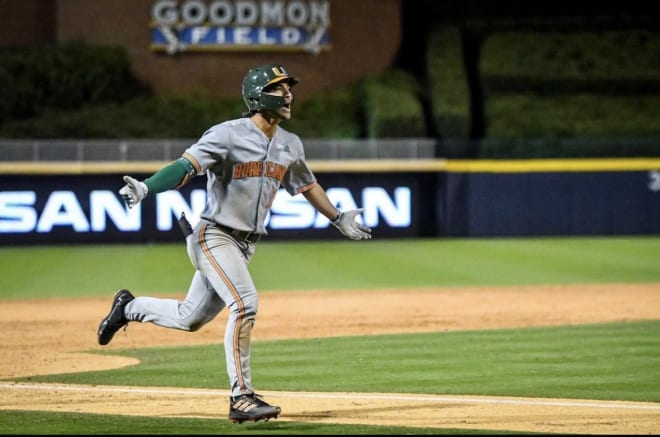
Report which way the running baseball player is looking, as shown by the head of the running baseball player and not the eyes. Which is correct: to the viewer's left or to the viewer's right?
to the viewer's right

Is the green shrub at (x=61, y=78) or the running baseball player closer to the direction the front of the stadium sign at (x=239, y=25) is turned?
the running baseball player

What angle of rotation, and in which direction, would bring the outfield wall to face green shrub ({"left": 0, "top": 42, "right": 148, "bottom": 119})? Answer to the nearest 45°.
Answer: approximately 135° to its right

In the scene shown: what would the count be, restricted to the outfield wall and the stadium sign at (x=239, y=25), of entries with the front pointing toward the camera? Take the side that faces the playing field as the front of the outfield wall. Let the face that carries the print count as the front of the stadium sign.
2
